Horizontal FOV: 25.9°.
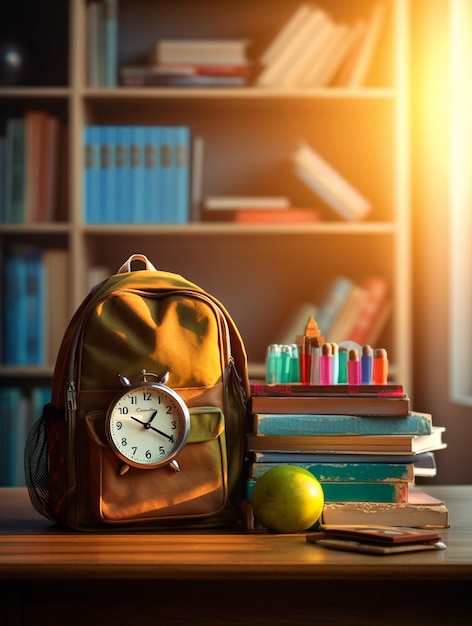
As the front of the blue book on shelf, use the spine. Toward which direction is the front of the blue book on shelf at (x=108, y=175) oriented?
toward the camera

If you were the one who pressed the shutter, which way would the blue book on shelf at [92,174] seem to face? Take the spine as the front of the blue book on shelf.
facing the viewer

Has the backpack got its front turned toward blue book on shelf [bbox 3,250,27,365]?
no

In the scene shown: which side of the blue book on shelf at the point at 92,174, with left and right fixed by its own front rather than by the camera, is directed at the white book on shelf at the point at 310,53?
left

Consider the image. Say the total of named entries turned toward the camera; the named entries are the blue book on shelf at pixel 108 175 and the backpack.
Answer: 2

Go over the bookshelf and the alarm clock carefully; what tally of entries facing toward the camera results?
2

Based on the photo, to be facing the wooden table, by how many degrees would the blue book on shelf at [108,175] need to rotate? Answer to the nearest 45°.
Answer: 0° — it already faces it

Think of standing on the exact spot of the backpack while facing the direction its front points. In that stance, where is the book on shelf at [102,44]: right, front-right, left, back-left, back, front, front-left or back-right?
back

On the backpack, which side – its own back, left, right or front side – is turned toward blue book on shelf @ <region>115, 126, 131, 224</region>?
back

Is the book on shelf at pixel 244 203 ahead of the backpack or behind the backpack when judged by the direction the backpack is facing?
behind

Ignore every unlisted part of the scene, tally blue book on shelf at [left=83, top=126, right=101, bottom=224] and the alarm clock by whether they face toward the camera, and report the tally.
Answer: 2

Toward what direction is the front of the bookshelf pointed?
toward the camera

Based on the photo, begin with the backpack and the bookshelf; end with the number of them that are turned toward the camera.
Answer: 2

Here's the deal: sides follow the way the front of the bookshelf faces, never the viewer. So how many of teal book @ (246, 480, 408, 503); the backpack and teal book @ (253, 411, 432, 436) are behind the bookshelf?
0
